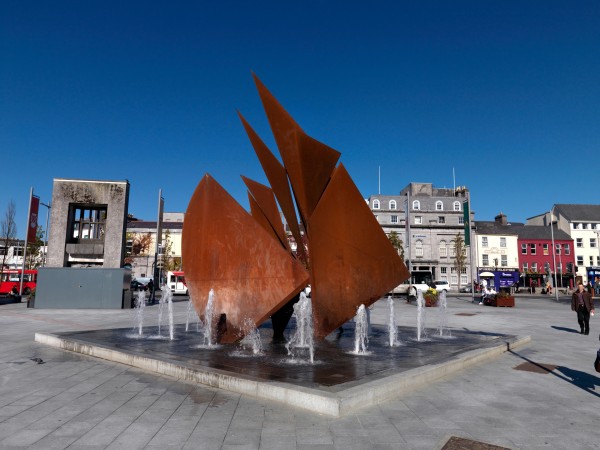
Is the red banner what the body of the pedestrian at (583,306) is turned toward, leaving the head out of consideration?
no

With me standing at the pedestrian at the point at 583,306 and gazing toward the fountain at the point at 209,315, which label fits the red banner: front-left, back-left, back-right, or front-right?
front-right

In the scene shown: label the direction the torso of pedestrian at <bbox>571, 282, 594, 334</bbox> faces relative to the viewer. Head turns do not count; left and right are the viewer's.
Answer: facing the viewer

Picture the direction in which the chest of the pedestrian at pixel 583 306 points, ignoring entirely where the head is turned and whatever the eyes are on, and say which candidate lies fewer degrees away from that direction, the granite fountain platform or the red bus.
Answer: the granite fountain platform

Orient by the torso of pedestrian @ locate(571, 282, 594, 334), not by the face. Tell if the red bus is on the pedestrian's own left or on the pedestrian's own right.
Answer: on the pedestrian's own right

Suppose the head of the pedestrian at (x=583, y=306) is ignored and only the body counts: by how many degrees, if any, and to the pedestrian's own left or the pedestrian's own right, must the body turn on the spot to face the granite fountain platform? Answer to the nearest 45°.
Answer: approximately 45° to the pedestrian's own right

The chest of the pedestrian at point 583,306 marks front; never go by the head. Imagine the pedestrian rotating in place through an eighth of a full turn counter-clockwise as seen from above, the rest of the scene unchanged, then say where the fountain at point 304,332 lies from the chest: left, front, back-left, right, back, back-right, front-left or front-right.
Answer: right

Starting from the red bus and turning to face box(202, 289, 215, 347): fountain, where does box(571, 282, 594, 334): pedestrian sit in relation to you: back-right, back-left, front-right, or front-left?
front-left
